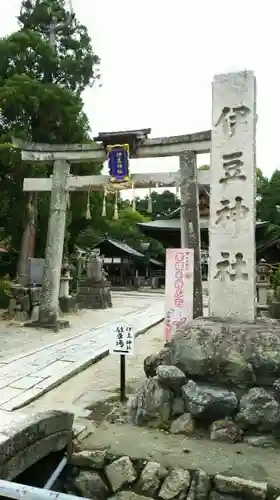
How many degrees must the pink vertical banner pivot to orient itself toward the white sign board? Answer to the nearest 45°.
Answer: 0° — it already faces it

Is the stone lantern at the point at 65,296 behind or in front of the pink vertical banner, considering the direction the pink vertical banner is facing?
behind

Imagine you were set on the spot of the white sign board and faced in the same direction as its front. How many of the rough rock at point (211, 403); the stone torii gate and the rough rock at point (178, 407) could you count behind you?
1

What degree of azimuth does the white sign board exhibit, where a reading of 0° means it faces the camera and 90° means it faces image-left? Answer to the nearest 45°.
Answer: approximately 0°

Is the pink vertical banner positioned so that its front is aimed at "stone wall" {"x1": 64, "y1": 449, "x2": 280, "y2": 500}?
yes

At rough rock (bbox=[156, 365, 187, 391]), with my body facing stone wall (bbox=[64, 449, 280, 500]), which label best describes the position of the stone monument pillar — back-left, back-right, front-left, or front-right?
back-left

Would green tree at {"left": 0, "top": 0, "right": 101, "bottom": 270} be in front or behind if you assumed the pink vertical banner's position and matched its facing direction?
behind

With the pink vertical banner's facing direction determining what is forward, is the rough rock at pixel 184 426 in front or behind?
in front

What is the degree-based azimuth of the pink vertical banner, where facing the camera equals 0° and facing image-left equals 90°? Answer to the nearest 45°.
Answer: approximately 0°

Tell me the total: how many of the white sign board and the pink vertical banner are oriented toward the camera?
2

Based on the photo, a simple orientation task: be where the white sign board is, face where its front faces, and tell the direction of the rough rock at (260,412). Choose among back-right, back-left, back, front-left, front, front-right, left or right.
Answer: front-left

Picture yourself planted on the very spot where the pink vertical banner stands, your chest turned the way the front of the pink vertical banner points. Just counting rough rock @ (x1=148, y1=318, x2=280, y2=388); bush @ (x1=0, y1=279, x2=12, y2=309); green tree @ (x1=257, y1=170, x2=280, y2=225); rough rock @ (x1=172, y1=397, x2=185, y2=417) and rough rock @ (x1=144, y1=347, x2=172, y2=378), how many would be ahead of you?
3
